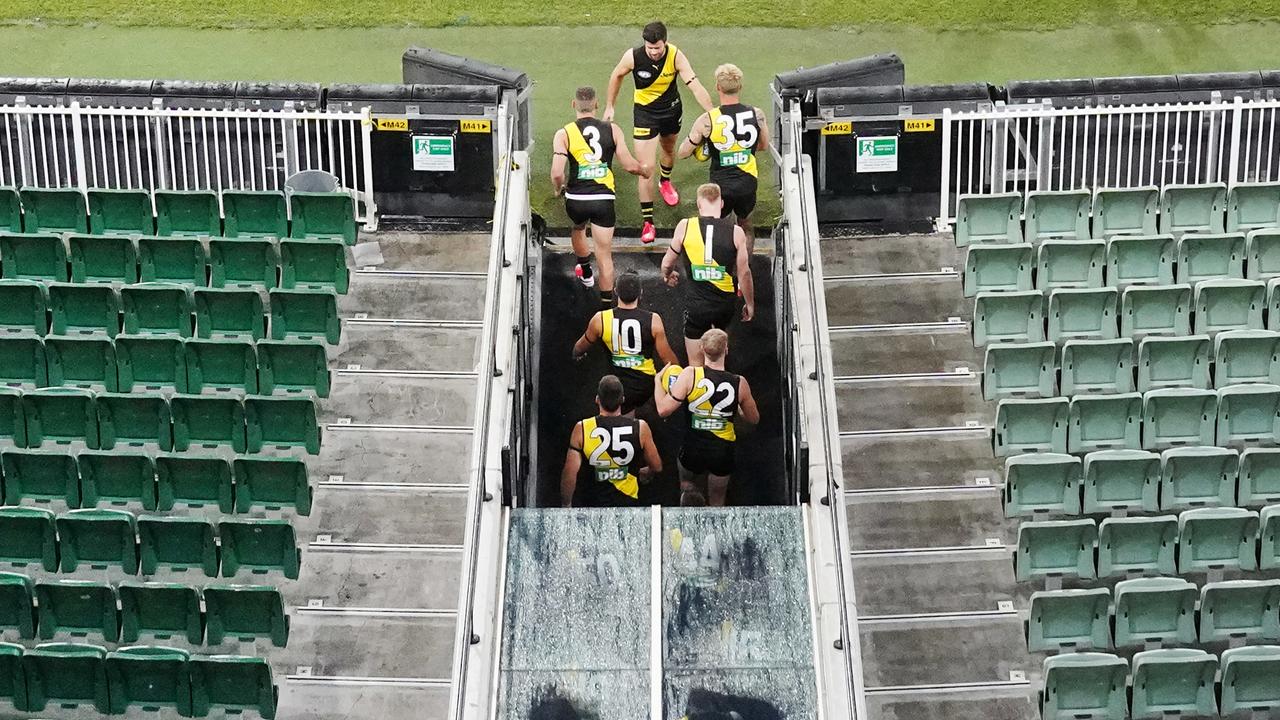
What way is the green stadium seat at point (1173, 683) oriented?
away from the camera

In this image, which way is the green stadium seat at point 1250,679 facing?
away from the camera

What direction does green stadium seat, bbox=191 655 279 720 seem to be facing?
away from the camera

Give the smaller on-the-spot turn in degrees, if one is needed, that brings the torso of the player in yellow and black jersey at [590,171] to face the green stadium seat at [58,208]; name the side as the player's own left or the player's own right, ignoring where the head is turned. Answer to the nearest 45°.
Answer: approximately 90° to the player's own left

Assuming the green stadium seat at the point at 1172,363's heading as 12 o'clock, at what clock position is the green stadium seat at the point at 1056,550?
the green stadium seat at the point at 1056,550 is roughly at 7 o'clock from the green stadium seat at the point at 1172,363.

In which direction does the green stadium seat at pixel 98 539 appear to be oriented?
away from the camera

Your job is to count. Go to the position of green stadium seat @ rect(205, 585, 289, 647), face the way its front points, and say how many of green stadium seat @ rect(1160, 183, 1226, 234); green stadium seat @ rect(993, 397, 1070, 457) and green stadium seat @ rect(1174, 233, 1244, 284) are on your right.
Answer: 3

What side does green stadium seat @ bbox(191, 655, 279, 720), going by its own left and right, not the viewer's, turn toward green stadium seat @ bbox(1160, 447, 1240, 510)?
right

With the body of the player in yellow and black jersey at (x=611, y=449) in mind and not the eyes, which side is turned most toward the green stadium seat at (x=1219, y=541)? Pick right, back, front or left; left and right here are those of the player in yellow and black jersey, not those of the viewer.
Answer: right

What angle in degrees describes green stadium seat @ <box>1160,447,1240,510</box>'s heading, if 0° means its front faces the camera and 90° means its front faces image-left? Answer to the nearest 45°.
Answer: approximately 180°

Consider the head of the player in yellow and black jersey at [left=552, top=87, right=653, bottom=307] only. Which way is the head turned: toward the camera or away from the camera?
away from the camera

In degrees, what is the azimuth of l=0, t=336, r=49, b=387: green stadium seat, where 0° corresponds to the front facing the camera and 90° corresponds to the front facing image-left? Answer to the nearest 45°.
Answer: approximately 180°

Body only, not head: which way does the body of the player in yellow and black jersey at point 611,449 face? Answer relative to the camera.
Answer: away from the camera

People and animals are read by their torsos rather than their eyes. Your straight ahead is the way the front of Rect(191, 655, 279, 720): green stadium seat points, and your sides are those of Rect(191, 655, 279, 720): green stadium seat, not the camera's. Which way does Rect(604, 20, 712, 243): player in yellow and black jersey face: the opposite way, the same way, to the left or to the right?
the opposite way

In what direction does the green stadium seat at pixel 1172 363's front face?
away from the camera

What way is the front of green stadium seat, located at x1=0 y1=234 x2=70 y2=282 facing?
away from the camera

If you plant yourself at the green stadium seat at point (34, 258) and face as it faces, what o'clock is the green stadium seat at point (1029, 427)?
the green stadium seat at point (1029, 427) is roughly at 4 o'clock from the green stadium seat at point (34, 258).
